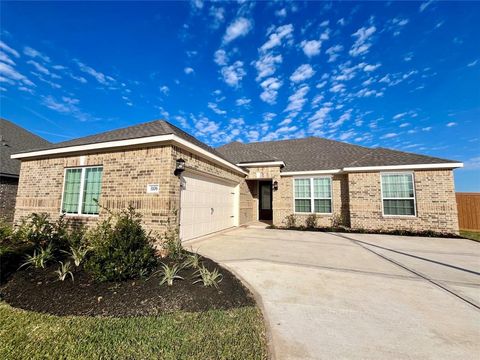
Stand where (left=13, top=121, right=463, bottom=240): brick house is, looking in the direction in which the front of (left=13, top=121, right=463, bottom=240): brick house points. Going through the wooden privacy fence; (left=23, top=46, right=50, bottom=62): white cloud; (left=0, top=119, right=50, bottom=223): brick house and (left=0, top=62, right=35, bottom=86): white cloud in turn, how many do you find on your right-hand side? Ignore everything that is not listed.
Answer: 3

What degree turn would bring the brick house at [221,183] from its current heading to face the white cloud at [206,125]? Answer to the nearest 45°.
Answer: approximately 180°

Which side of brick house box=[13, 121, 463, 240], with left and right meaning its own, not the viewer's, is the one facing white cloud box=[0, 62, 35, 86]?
right

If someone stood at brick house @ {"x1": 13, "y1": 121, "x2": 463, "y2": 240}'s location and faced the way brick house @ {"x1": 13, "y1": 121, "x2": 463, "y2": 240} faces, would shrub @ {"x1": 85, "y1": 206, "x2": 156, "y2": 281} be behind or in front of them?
in front

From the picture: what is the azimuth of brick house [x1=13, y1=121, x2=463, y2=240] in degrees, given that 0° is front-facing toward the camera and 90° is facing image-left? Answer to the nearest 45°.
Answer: approximately 0°

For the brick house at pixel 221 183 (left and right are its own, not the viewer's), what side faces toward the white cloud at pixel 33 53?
right

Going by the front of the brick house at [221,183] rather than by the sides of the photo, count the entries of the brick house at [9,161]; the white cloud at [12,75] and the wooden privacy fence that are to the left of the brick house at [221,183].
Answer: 1

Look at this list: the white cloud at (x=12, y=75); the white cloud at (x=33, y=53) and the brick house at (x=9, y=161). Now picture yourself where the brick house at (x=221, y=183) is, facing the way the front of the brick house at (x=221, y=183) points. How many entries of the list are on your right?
3
